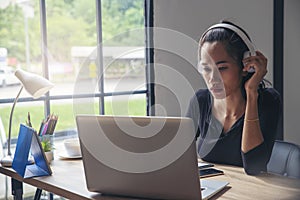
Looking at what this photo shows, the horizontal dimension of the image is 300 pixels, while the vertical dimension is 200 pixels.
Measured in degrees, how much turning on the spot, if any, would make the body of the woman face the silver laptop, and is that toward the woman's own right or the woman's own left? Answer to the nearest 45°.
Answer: approximately 45° to the woman's own left

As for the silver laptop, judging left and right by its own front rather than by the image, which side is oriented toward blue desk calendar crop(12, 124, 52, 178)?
left

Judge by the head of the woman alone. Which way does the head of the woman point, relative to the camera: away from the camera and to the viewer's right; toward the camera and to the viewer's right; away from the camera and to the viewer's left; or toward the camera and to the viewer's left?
toward the camera and to the viewer's left

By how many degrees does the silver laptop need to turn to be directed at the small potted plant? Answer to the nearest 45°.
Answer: approximately 90° to its left

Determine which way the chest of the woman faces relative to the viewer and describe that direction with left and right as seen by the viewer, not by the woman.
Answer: facing the viewer and to the left of the viewer

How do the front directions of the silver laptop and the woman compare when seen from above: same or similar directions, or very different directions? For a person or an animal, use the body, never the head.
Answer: very different directions

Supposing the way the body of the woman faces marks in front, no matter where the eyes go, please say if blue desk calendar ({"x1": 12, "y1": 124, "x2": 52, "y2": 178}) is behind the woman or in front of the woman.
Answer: in front

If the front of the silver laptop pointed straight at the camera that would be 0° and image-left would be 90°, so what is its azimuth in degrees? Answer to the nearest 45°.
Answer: approximately 225°

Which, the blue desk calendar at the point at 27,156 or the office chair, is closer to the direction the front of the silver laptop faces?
the office chair

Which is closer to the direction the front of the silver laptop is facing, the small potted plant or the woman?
the woman

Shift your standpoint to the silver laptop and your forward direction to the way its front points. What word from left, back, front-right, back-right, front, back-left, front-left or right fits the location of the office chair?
front
